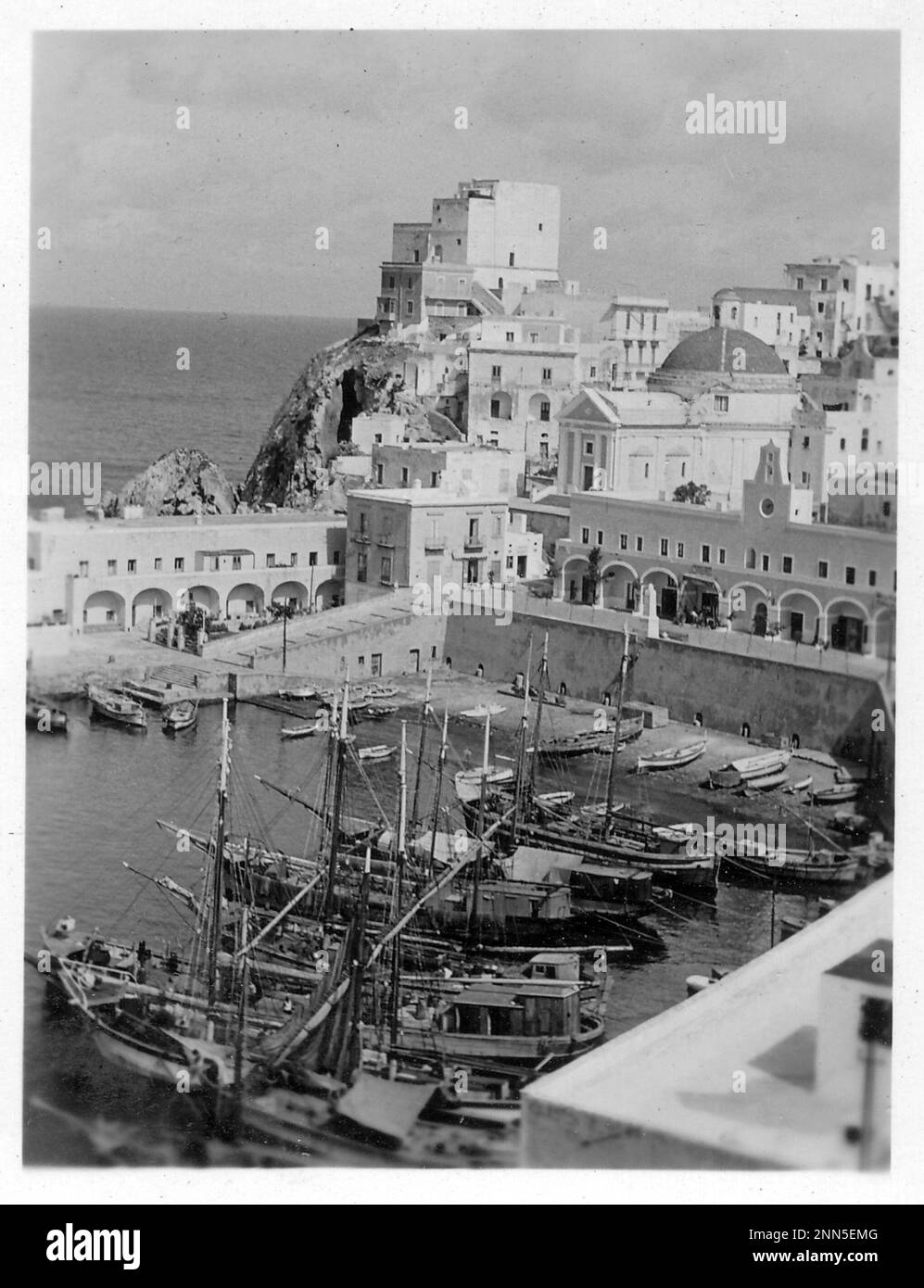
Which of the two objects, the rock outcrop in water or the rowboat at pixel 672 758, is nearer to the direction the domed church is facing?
the rowboat

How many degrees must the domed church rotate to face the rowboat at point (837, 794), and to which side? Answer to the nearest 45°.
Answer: approximately 45° to its left

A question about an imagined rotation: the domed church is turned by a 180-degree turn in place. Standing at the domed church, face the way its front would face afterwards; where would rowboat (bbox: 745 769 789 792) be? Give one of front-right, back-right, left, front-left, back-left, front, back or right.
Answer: back-right

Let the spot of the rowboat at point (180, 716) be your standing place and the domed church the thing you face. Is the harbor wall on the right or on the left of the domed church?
right

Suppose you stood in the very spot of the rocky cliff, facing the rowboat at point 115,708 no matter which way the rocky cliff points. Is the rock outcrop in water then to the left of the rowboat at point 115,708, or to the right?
right

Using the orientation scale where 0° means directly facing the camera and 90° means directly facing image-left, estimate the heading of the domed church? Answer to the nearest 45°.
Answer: approximately 45°

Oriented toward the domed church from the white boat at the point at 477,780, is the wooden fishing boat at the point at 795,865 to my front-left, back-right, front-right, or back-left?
back-right

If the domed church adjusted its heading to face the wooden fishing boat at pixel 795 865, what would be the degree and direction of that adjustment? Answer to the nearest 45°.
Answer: approximately 45° to its left
